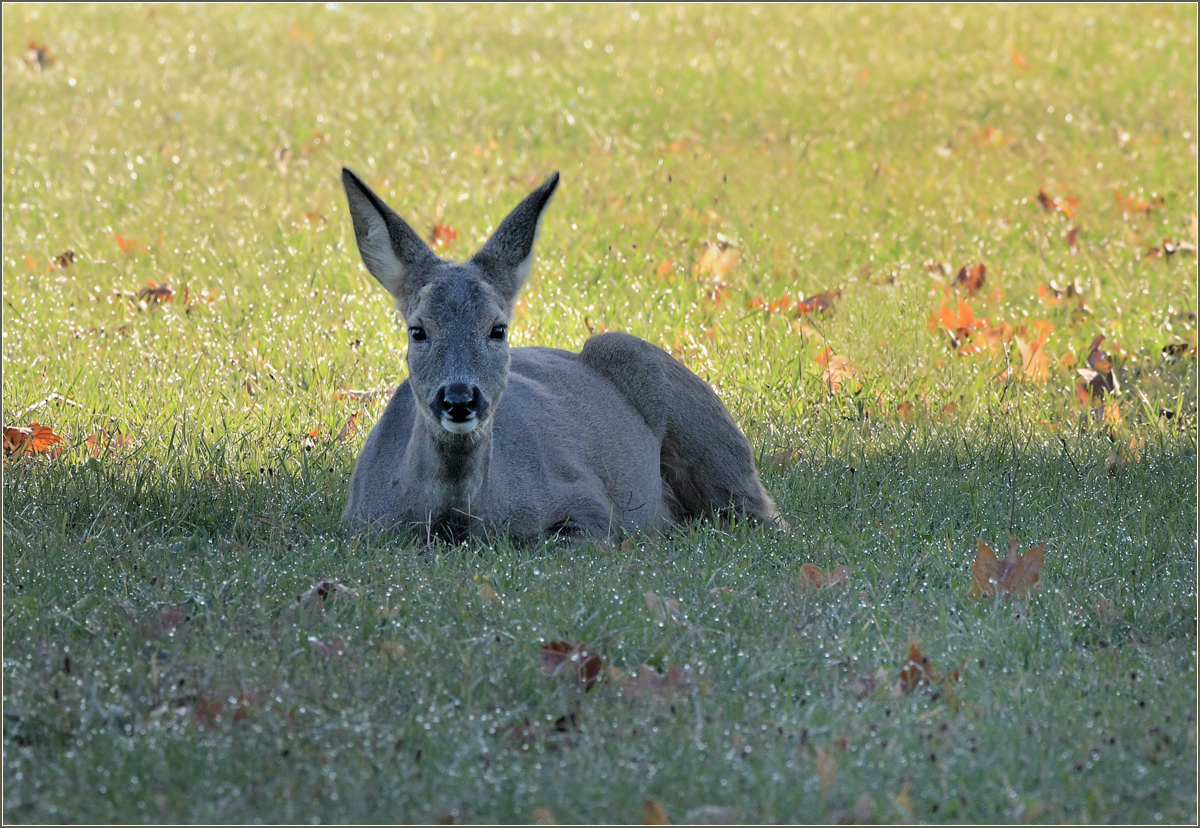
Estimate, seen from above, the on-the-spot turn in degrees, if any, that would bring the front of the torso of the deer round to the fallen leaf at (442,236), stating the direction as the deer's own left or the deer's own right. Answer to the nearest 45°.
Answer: approximately 135° to the deer's own right

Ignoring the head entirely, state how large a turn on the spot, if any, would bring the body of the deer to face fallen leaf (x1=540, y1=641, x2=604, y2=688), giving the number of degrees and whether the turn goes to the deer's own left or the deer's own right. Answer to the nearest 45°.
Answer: approximately 45° to the deer's own left

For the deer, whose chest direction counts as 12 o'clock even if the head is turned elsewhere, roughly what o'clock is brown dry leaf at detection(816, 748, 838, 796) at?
The brown dry leaf is roughly at 10 o'clock from the deer.

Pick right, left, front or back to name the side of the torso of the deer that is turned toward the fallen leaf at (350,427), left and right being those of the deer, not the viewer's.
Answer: right

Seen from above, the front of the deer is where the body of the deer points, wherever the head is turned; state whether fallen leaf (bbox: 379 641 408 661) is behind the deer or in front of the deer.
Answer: in front

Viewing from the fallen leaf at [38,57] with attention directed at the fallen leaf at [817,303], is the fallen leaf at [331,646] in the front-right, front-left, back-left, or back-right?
front-right

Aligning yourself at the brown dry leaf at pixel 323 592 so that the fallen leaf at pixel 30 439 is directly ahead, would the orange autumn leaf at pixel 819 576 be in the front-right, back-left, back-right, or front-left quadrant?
back-right

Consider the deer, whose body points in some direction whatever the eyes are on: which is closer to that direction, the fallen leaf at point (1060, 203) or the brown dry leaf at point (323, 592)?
the brown dry leaf

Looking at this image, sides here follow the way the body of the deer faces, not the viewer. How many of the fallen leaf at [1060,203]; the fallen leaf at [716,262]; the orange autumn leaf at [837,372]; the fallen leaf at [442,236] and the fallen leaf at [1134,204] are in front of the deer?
0

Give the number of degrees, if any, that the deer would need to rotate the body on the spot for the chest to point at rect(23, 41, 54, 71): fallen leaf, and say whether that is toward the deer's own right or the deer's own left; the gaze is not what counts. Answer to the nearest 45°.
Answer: approximately 90° to the deer's own right

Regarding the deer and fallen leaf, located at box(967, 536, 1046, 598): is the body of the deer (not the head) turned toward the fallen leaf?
no

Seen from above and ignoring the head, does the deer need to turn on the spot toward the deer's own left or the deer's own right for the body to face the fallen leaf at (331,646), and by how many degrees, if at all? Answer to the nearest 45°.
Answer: approximately 45° to the deer's own left

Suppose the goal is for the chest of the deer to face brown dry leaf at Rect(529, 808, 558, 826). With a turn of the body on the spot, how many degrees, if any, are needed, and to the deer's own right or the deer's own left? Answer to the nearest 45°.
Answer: approximately 45° to the deer's own left

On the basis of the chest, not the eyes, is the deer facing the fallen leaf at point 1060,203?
no

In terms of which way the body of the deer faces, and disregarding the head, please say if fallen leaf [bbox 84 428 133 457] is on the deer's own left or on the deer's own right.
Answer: on the deer's own right

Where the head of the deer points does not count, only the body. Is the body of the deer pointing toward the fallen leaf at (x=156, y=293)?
no

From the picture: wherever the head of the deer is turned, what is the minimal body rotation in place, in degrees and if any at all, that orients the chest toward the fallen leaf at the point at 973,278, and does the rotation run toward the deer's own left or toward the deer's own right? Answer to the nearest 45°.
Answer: approximately 180°

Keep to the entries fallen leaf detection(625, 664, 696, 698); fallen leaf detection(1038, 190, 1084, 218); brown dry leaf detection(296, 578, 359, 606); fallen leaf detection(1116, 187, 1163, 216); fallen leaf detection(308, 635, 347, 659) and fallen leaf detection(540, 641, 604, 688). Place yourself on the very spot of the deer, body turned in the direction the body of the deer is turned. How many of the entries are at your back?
2

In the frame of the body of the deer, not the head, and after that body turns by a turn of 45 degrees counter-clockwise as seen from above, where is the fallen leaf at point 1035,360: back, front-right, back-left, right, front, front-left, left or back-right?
back-left

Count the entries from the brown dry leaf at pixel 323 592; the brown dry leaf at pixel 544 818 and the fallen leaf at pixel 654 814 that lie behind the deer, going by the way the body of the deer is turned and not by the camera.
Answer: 0

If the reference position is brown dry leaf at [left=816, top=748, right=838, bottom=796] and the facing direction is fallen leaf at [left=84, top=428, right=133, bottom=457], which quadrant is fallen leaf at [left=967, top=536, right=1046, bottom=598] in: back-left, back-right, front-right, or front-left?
front-right
